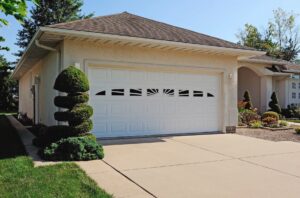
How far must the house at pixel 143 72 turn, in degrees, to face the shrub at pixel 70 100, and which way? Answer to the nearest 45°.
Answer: approximately 90° to its right

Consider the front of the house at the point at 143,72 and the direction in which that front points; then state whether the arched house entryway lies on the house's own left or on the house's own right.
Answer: on the house's own left

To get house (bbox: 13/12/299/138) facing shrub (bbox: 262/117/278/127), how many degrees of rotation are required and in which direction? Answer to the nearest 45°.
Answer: approximately 90° to its left

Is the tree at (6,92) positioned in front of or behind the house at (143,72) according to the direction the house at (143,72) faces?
behind

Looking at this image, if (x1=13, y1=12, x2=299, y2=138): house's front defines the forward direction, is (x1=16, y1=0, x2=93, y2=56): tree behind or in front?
behind

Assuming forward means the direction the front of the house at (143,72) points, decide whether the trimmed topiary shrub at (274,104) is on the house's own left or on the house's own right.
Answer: on the house's own left

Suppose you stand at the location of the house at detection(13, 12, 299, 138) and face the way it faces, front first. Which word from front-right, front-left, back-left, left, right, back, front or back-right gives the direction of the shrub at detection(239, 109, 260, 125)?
left

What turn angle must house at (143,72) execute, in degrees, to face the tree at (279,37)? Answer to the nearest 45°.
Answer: approximately 90° to its left

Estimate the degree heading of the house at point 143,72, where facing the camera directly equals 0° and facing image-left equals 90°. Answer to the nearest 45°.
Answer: approximately 315°
